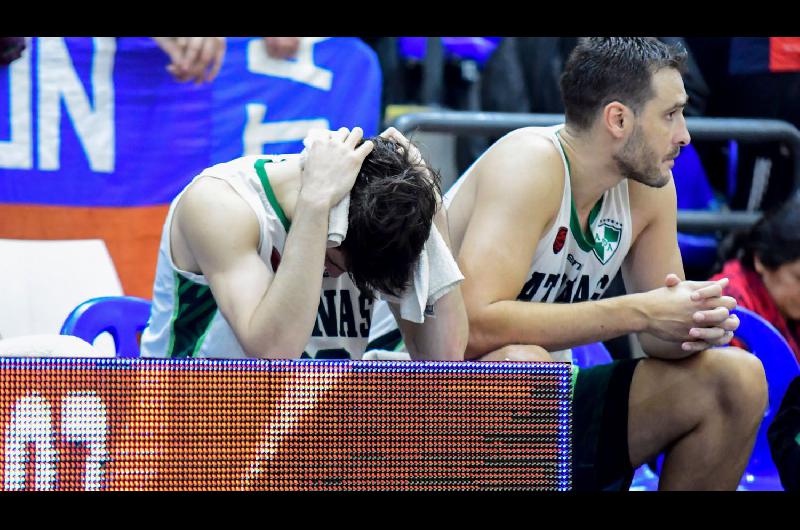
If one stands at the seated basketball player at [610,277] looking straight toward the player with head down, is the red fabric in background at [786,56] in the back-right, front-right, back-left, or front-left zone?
back-right

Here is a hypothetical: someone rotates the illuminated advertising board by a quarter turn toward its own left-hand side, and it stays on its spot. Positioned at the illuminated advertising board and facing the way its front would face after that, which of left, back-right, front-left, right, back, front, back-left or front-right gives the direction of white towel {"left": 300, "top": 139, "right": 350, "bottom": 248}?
left

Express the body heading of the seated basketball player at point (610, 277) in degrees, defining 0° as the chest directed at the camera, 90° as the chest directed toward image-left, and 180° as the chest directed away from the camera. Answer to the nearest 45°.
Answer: approximately 315°

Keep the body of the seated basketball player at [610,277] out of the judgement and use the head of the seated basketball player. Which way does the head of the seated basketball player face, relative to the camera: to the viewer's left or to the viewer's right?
to the viewer's right

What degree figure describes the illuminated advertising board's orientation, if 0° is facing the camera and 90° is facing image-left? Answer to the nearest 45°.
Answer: approximately 0°

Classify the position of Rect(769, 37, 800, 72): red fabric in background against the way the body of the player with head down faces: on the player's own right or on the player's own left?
on the player's own left

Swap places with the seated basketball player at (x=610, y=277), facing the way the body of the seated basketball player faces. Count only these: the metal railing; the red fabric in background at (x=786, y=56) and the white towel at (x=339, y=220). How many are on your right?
1

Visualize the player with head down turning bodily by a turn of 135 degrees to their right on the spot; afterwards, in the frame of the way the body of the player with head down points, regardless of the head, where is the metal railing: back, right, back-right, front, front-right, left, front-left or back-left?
back-right
